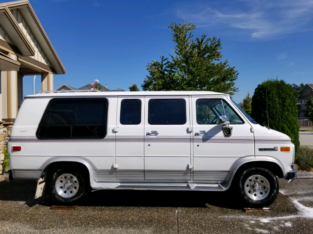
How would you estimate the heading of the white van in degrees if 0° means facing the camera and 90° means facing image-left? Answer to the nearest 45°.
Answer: approximately 270°

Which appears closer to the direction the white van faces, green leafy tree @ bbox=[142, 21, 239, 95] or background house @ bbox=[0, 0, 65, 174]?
the green leafy tree

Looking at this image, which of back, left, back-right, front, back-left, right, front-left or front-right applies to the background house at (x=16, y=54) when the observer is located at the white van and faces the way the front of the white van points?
back-left

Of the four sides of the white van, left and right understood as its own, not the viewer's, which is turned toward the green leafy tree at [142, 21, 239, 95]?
left

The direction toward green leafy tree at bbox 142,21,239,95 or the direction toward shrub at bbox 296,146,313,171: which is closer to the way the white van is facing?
the shrub
